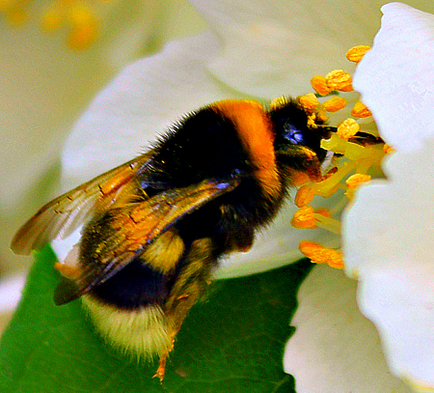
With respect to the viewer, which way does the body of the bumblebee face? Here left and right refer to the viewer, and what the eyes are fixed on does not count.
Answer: facing to the right of the viewer
